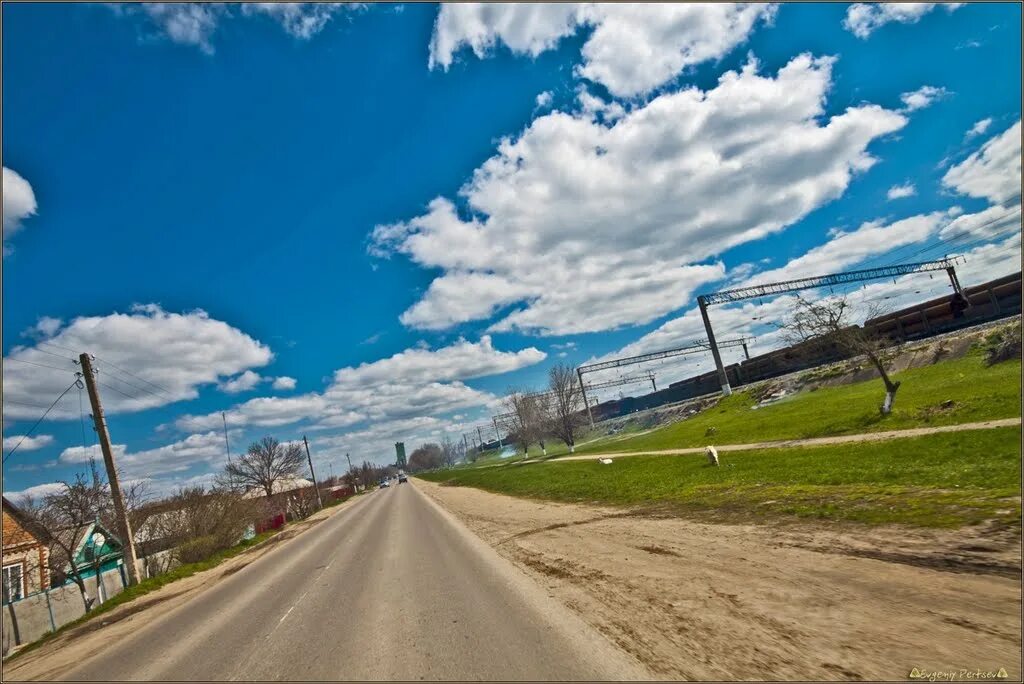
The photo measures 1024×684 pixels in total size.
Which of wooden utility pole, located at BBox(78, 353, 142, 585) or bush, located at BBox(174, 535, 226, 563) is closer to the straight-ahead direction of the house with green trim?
the wooden utility pole

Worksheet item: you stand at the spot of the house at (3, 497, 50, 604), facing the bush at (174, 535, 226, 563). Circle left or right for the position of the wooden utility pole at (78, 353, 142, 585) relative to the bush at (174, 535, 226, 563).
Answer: right

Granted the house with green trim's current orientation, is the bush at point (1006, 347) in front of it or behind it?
in front

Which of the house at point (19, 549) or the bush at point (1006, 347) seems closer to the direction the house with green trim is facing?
the bush

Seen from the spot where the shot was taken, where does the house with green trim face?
facing the viewer and to the right of the viewer

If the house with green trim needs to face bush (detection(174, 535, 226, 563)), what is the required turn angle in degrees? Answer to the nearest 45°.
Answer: approximately 90° to its left
